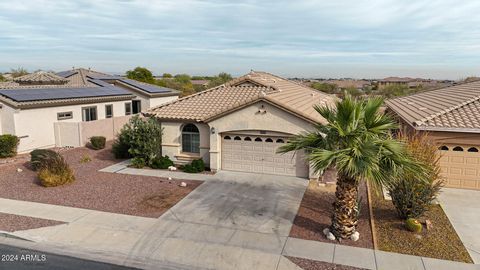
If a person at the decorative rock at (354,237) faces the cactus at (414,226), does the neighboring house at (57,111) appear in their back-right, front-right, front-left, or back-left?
back-left

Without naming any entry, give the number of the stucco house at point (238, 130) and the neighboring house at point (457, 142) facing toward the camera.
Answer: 2

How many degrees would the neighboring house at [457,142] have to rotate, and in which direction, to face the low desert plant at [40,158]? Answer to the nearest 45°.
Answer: approximately 90° to its right

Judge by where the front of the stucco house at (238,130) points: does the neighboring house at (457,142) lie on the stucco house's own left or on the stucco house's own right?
on the stucco house's own left

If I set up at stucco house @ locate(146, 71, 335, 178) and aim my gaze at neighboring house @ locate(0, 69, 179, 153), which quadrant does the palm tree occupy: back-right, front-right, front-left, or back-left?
back-left

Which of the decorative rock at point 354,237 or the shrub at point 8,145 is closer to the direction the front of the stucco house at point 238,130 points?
the decorative rock

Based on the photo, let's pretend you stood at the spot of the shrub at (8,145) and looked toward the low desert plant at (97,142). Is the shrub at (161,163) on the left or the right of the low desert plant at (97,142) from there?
right

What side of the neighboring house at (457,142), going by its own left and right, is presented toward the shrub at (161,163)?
right

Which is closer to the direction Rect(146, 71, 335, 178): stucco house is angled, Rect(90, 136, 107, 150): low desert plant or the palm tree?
the palm tree

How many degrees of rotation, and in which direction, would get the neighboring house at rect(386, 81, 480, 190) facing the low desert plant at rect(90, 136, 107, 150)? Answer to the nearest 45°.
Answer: approximately 90° to its right

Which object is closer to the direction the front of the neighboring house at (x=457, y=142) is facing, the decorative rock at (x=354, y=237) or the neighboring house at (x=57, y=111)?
the decorative rock

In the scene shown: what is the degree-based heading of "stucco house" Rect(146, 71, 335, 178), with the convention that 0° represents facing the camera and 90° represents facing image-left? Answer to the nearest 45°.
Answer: approximately 0°
